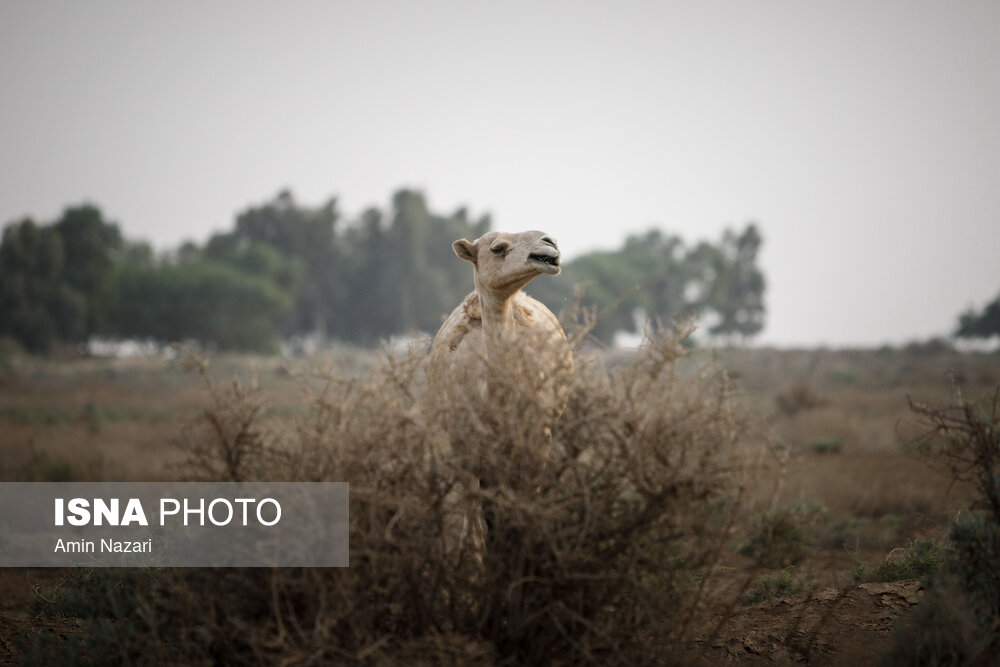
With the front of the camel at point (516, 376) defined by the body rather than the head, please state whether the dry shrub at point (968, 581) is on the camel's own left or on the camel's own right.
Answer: on the camel's own left

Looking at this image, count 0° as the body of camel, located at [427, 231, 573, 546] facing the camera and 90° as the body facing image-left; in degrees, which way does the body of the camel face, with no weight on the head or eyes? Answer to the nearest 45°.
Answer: approximately 0°
